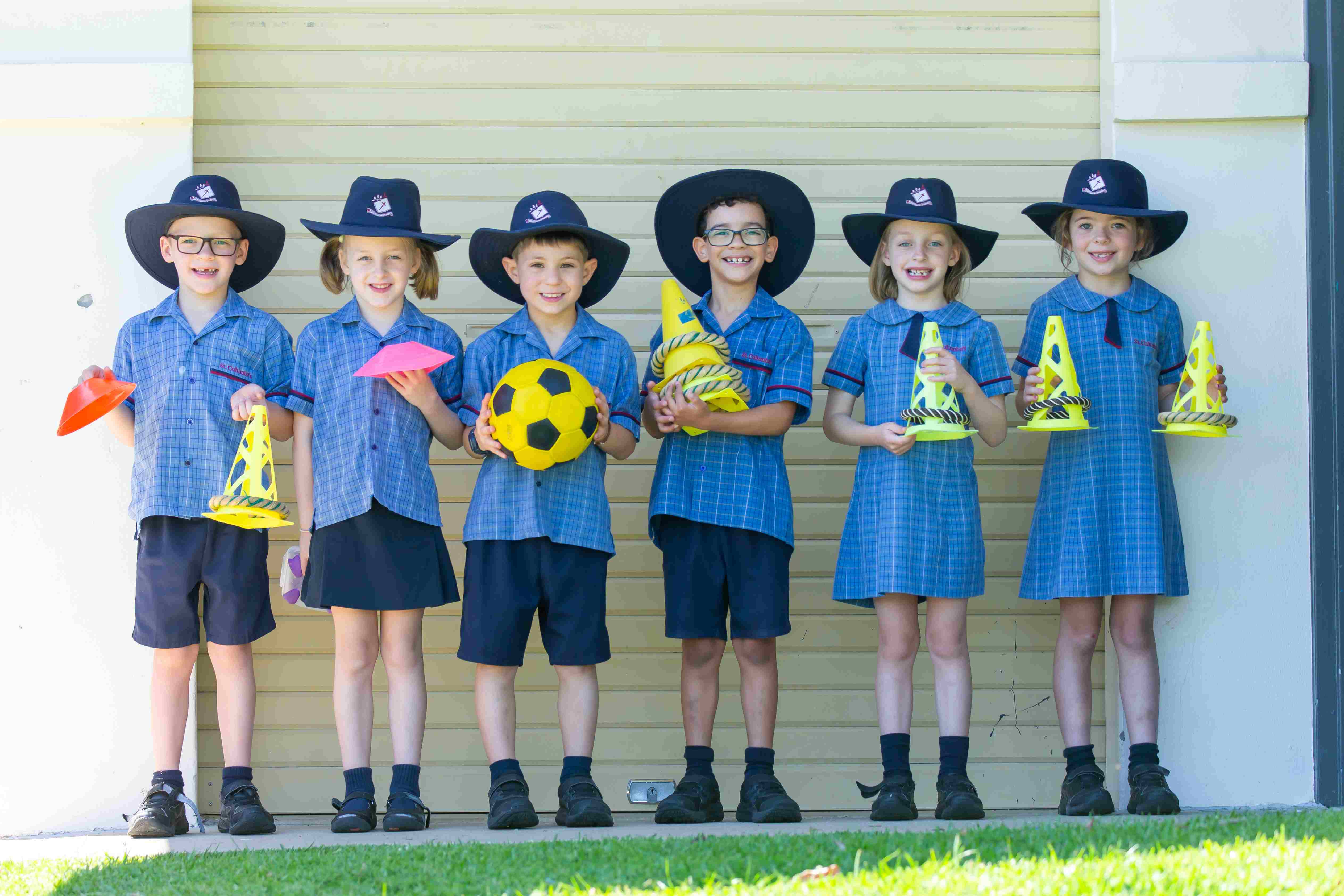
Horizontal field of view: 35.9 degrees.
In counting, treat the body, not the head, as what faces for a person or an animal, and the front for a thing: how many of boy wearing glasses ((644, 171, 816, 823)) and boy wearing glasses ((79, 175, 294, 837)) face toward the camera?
2

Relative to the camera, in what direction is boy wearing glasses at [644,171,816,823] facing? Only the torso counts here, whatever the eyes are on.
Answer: toward the camera

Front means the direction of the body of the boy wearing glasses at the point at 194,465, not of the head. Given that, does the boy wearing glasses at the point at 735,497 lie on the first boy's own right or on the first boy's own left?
on the first boy's own left

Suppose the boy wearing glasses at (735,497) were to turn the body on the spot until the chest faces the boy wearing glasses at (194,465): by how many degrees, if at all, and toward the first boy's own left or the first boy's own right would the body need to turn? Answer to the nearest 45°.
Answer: approximately 90° to the first boy's own right
